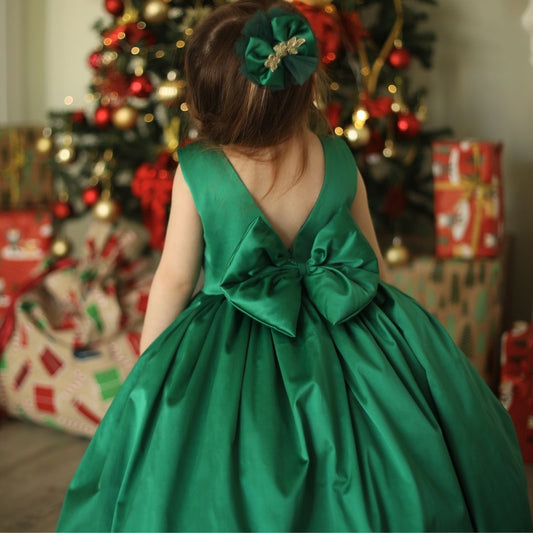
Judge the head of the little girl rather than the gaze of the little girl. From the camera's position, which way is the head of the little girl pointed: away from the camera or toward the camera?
away from the camera

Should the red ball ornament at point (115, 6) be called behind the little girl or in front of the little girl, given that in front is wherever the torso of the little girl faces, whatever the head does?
in front

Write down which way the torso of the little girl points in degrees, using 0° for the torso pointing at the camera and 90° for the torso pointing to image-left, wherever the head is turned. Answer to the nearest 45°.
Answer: approximately 180°

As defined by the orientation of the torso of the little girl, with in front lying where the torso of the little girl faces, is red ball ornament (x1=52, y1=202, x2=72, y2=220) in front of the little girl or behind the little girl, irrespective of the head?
in front

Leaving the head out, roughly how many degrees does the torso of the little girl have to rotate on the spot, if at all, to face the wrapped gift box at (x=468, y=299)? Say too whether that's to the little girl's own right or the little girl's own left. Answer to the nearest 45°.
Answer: approximately 45° to the little girl's own right
